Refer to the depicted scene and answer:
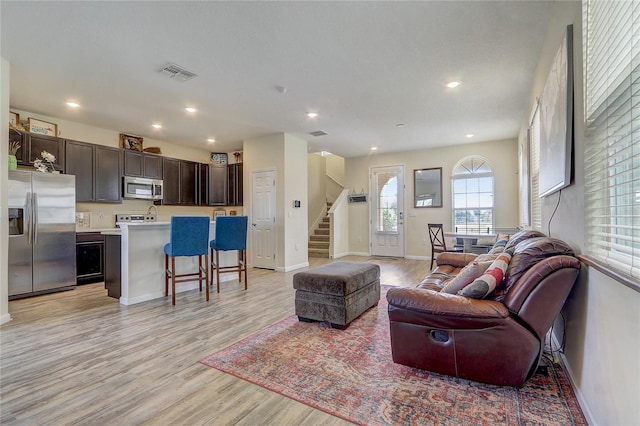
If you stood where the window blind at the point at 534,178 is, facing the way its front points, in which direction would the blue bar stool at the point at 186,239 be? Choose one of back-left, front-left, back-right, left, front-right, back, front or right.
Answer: front-left

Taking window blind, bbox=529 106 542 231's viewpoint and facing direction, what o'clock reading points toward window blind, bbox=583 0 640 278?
window blind, bbox=583 0 640 278 is roughly at 9 o'clock from window blind, bbox=529 106 542 231.

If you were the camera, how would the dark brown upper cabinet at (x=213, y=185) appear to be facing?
facing the viewer and to the right of the viewer

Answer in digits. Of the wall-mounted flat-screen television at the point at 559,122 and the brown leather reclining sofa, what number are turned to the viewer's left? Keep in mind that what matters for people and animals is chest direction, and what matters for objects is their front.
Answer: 2

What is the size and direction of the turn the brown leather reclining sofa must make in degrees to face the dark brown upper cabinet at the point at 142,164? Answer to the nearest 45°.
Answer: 0° — it already faces it

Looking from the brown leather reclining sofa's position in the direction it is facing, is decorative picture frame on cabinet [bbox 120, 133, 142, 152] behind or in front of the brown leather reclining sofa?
in front

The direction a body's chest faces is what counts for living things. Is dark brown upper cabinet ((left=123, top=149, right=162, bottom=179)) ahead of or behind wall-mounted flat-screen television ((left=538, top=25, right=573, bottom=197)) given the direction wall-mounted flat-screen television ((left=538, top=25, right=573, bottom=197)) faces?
ahead

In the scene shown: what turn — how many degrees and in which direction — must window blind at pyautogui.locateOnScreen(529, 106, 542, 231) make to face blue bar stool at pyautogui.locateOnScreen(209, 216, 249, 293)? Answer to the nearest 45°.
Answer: approximately 45° to its left

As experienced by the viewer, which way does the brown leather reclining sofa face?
facing to the left of the viewer

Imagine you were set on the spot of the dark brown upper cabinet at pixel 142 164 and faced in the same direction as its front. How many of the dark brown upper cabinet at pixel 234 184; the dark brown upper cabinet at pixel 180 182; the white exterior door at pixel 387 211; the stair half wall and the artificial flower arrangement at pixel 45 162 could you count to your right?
1

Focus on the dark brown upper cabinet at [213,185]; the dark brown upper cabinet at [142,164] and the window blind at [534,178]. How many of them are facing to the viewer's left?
1

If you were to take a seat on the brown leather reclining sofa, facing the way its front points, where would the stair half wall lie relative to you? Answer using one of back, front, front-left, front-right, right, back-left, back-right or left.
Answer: front-right

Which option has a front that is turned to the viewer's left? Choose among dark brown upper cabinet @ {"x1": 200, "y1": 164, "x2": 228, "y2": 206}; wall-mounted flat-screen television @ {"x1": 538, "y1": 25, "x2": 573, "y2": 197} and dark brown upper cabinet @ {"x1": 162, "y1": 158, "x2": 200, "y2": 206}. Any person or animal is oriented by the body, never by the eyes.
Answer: the wall-mounted flat-screen television

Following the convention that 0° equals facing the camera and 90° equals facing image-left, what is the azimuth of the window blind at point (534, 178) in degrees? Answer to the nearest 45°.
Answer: approximately 90°
